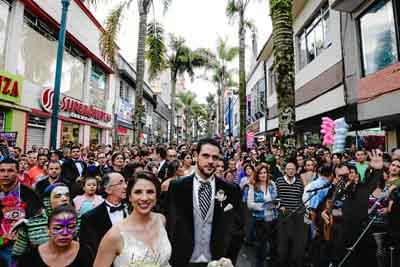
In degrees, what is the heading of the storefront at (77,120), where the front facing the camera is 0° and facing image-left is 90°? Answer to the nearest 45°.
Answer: approximately 315°

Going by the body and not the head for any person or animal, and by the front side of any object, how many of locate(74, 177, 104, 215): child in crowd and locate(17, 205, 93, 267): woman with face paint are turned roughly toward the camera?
2

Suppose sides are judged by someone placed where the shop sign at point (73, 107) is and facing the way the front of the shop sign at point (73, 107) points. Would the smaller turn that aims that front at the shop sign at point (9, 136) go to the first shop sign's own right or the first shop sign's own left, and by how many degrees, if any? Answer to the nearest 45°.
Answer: approximately 45° to the first shop sign's own right

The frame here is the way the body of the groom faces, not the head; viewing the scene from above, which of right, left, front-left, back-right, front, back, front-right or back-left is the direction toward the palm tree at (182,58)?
back

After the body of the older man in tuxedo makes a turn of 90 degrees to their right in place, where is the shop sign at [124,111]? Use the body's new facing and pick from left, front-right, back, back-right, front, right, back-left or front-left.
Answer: back-right

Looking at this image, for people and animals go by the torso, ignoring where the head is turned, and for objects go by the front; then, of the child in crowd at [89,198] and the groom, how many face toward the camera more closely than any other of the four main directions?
2

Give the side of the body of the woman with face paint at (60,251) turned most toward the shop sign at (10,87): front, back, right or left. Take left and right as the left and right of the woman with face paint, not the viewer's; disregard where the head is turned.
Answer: back

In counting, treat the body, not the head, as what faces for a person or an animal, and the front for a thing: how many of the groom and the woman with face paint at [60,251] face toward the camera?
2

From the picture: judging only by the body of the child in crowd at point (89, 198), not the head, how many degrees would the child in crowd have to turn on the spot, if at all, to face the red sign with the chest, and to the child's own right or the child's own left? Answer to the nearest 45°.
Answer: approximately 180°
